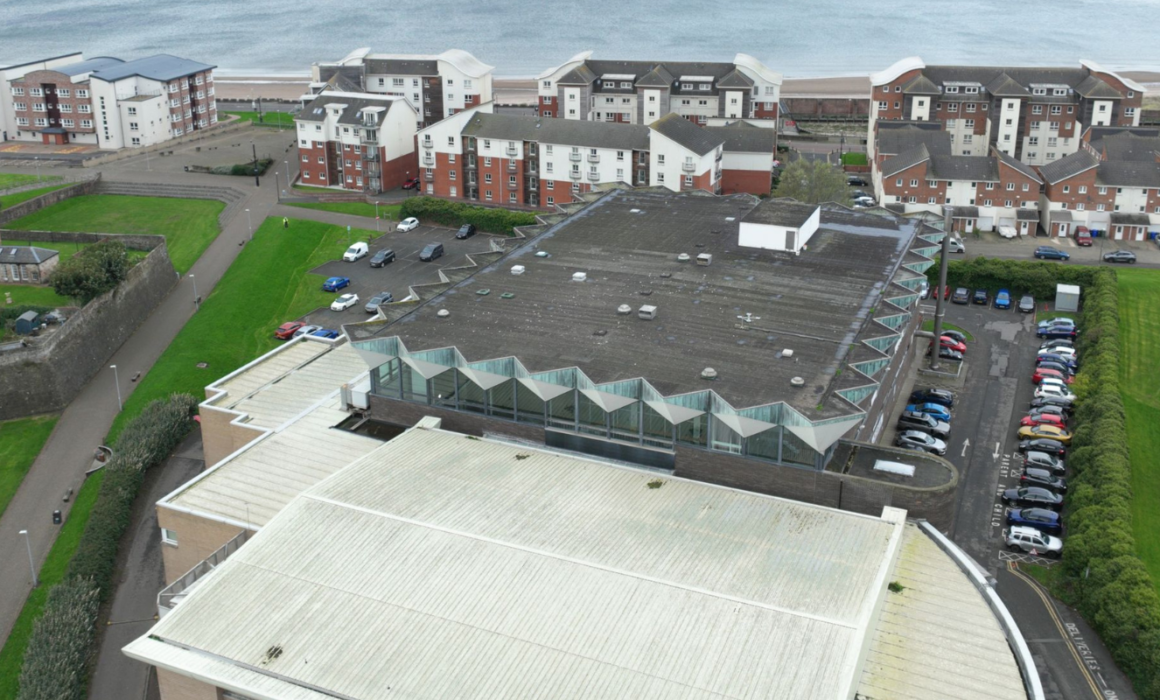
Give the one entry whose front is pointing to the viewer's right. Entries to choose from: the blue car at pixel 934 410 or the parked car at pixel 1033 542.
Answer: the parked car

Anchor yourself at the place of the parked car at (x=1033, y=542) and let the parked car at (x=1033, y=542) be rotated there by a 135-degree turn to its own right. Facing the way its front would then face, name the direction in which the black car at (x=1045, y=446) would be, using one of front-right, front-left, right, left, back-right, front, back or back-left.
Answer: back-right

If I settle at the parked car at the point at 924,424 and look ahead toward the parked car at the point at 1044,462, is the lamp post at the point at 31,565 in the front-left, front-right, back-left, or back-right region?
back-right

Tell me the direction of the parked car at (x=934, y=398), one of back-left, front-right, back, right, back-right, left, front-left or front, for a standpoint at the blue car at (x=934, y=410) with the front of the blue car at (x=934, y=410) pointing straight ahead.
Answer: right

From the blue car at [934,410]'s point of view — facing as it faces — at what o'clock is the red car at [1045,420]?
The red car is roughly at 6 o'clock from the blue car.

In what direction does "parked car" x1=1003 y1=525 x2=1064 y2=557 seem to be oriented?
to the viewer's right

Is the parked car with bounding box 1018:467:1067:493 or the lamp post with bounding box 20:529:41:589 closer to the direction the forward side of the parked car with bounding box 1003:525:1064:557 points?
the parked car

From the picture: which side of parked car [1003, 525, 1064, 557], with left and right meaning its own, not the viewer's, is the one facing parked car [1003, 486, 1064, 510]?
left

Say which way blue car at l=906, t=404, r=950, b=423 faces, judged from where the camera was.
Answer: facing to the left of the viewer

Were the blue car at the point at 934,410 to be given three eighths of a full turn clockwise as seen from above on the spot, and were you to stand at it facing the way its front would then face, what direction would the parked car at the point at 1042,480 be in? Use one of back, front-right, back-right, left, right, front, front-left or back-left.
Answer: right

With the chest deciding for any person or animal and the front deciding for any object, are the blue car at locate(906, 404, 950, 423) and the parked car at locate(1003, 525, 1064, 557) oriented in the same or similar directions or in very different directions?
very different directions

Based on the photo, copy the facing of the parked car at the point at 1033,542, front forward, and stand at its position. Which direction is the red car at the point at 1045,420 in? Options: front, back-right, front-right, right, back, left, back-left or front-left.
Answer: left

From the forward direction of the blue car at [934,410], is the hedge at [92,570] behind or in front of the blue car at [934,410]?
in front

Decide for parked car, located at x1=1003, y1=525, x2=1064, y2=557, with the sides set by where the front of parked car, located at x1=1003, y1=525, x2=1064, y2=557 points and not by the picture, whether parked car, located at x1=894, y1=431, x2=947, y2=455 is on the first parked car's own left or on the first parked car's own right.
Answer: on the first parked car's own left
